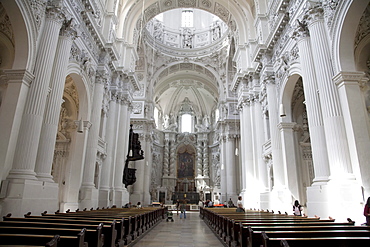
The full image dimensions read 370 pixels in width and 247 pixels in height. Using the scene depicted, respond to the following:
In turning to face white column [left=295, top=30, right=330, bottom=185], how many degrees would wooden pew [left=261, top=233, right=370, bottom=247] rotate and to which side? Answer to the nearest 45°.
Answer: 0° — it already faces it

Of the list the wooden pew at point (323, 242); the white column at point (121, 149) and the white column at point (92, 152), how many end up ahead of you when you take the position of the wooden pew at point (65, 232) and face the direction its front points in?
2

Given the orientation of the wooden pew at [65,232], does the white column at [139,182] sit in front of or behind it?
in front

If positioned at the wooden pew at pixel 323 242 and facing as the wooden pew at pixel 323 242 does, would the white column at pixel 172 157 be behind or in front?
in front

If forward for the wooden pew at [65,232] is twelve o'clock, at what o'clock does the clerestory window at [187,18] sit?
The clerestory window is roughly at 1 o'clock from the wooden pew.

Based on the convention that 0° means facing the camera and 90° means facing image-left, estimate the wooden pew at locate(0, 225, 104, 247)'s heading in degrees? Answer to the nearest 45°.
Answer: approximately 180°

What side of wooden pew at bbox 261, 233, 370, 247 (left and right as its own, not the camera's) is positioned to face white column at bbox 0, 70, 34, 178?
left

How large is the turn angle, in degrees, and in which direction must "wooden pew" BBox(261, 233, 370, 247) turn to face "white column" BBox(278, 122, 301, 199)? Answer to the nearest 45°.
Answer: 0° — it already faces it

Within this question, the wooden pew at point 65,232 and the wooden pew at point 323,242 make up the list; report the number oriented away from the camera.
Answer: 2

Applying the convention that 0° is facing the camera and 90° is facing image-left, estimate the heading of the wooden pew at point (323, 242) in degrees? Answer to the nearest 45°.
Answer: approximately 180°

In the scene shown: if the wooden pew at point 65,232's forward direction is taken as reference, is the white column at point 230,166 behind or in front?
in front

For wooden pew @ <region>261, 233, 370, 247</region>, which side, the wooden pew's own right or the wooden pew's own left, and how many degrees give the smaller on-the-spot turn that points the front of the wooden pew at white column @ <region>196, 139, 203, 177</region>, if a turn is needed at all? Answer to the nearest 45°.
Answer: approximately 45° to the wooden pew's own left
